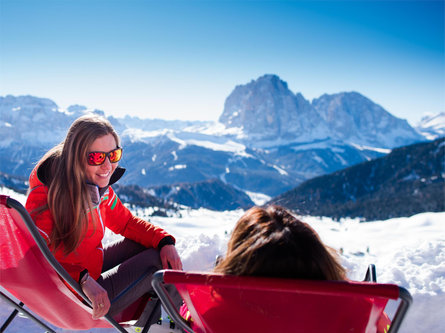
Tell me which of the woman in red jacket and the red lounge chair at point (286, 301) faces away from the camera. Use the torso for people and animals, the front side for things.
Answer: the red lounge chair

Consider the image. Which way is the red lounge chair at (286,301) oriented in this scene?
away from the camera

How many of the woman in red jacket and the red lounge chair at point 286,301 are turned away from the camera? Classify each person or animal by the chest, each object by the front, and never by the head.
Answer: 1
